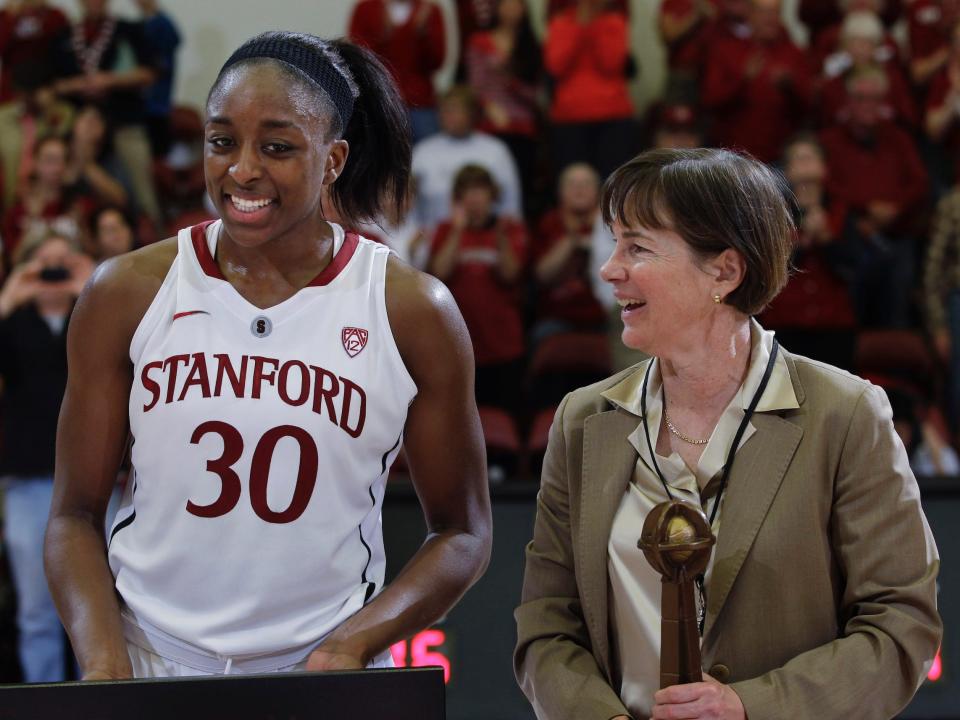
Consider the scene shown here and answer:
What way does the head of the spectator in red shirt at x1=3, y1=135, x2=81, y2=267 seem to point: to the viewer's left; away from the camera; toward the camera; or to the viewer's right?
toward the camera

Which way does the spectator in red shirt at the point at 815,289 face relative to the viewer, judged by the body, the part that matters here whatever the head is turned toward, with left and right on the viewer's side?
facing the viewer and to the left of the viewer

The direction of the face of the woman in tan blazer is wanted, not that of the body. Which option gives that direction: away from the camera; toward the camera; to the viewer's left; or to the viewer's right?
to the viewer's left

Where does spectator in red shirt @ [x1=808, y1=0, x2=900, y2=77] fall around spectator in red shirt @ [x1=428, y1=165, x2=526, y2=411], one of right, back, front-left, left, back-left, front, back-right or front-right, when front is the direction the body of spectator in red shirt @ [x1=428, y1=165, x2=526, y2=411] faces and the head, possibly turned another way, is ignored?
back-left

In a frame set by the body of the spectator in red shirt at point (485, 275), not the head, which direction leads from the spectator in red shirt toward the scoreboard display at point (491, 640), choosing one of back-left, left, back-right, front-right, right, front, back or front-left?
front

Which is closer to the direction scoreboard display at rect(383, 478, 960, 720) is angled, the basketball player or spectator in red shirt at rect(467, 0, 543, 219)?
the basketball player

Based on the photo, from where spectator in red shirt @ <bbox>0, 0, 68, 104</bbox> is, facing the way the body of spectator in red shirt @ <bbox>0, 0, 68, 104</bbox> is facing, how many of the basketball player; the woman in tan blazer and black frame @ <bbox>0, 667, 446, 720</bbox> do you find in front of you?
3

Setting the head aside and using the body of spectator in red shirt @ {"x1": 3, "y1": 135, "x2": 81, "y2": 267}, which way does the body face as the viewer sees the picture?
toward the camera

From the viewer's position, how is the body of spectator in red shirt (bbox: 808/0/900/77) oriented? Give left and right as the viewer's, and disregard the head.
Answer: facing the viewer

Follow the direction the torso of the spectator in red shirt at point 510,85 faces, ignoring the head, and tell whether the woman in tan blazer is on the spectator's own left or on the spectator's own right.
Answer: on the spectator's own left

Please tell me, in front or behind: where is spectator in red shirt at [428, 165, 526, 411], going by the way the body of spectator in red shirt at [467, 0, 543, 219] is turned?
in front

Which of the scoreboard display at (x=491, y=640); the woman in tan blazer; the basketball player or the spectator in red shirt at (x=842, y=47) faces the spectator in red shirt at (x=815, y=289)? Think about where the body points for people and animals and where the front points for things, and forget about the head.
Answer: the spectator in red shirt at (x=842, y=47)

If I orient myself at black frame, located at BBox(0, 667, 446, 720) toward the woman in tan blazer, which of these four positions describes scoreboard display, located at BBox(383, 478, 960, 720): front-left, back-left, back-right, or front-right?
front-left

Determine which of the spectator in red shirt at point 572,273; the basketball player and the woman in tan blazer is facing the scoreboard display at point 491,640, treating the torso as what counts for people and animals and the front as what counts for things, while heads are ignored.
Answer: the spectator in red shirt

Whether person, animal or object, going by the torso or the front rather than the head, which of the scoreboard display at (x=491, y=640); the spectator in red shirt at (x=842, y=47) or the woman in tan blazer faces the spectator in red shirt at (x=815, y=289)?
the spectator in red shirt at (x=842, y=47)

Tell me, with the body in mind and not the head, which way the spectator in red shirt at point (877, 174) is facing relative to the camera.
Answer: toward the camera

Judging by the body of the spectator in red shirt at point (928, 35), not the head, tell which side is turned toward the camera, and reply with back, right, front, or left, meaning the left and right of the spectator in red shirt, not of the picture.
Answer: front

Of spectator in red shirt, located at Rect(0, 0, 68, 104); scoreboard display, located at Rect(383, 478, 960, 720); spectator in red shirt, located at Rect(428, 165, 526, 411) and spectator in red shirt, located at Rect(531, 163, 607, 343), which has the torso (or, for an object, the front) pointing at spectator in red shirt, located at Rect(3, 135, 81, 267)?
spectator in red shirt, located at Rect(0, 0, 68, 104)

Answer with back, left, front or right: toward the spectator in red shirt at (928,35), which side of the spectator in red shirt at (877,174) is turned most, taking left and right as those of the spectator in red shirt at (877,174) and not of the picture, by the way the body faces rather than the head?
back

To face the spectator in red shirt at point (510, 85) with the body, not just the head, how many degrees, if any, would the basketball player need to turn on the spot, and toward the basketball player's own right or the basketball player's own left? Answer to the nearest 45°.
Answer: approximately 180°
